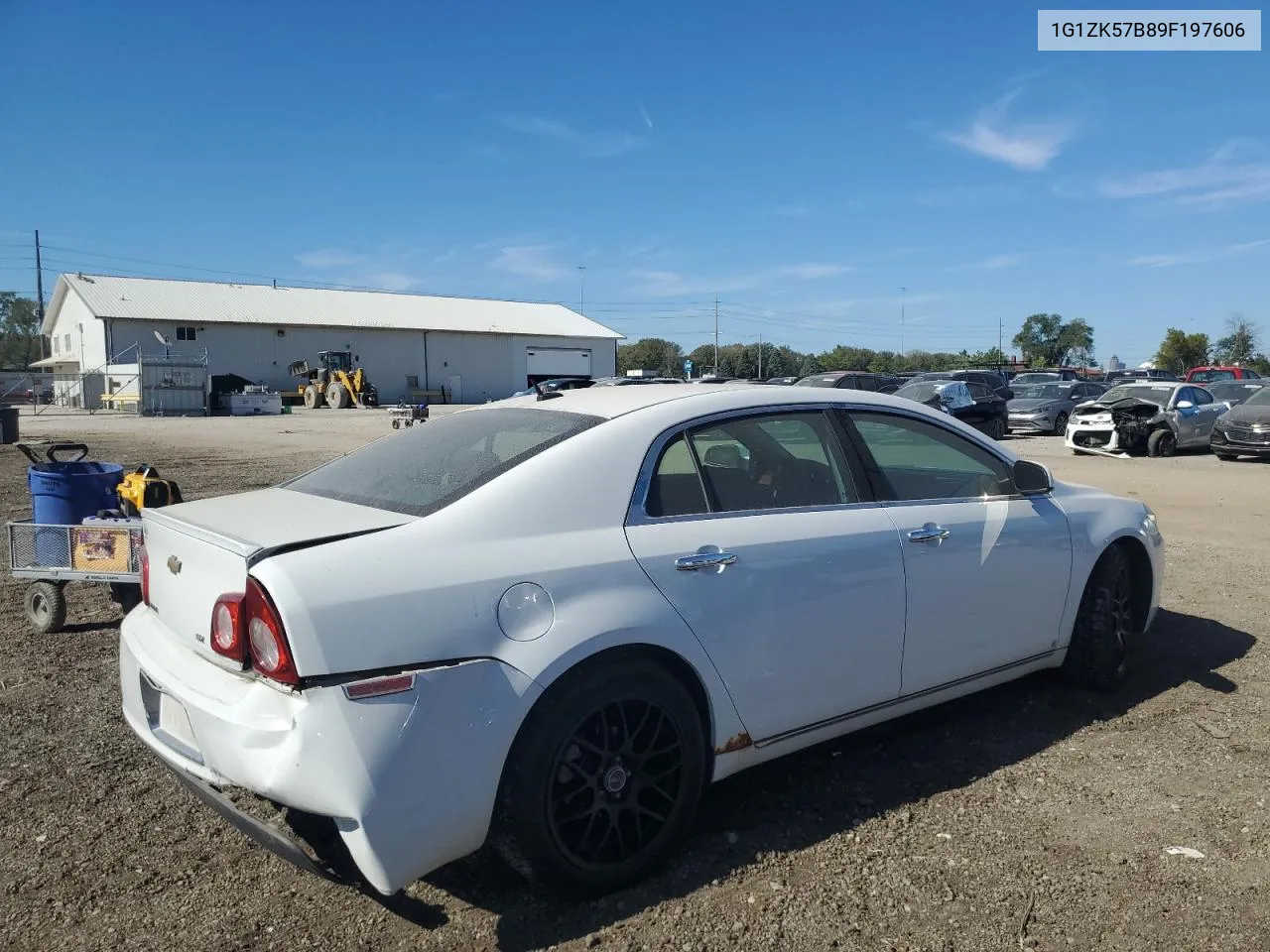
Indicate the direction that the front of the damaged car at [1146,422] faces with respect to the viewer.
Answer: facing the viewer and to the left of the viewer

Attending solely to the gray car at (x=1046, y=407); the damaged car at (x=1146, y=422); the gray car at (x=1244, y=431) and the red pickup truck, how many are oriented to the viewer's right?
0

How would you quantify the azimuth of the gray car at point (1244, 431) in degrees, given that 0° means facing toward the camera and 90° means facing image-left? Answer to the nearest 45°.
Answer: approximately 45°

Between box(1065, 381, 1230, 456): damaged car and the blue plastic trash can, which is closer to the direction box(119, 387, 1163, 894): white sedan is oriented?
the damaged car

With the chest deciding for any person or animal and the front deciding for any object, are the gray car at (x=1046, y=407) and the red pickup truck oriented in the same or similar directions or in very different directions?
same or similar directions

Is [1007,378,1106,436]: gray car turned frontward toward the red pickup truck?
no

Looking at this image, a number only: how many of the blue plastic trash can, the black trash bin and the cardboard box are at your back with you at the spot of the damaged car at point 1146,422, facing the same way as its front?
0

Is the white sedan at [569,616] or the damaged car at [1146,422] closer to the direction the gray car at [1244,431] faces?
the white sedan

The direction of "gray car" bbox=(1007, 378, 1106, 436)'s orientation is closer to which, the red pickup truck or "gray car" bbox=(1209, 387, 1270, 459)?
the gray car

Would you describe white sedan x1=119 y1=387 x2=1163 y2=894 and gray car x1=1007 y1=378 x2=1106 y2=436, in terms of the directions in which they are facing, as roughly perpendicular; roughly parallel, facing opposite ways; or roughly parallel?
roughly parallel, facing opposite ways

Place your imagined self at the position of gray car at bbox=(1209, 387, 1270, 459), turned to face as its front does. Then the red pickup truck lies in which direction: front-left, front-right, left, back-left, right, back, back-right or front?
back-right

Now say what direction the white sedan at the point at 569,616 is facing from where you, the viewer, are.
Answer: facing away from the viewer and to the right of the viewer

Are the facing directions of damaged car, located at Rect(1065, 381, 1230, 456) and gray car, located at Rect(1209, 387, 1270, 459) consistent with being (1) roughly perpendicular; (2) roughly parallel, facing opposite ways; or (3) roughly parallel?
roughly parallel

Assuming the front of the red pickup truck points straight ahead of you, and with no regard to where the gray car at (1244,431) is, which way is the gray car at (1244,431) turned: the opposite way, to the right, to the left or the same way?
the same way

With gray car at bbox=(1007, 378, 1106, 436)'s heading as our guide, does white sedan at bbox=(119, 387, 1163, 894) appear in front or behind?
in front

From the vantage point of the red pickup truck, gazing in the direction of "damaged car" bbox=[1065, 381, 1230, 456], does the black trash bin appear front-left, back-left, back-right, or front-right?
front-right

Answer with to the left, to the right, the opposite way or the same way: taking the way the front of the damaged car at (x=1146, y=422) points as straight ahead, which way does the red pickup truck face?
the same way
